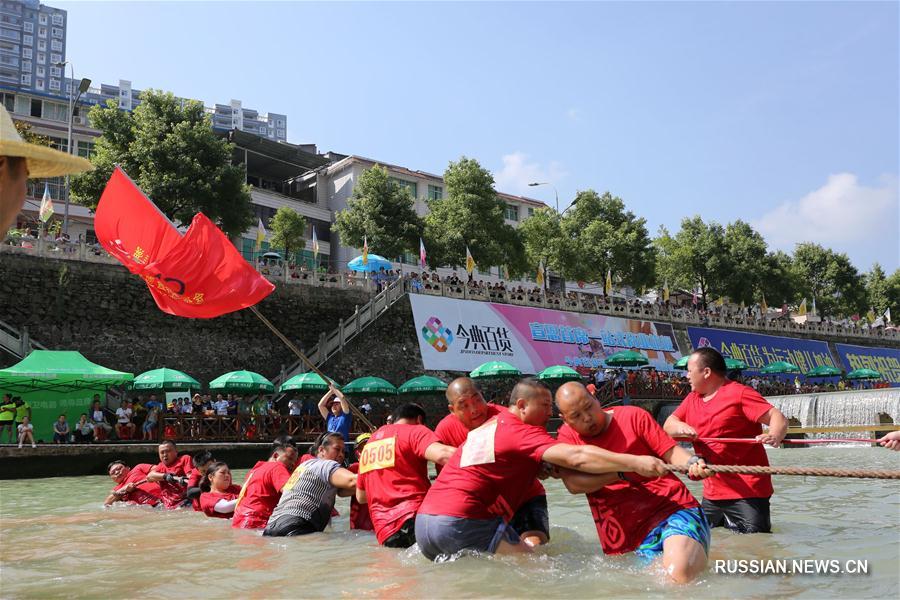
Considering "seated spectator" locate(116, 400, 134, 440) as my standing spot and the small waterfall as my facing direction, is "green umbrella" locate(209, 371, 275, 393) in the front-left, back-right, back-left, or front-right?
front-left

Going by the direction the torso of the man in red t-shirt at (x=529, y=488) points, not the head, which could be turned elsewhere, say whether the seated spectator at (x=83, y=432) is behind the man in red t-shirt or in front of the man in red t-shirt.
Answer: behind

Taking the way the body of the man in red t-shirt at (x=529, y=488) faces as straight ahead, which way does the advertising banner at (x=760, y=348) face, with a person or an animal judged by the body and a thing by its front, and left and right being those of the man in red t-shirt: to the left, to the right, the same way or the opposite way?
to the right

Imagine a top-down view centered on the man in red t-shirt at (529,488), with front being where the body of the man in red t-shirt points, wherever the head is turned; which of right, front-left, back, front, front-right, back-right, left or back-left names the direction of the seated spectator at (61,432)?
back

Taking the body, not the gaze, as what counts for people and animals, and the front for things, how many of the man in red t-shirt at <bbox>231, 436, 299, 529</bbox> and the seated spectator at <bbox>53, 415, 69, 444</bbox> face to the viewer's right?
1

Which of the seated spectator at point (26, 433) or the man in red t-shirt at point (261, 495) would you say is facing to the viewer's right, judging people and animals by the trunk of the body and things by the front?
the man in red t-shirt

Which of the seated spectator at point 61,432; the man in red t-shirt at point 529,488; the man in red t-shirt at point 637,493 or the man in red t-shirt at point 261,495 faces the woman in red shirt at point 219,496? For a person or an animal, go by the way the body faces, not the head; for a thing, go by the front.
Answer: the seated spectator

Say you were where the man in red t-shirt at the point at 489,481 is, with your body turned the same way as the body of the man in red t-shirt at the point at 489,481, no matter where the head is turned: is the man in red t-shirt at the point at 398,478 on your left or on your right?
on your left

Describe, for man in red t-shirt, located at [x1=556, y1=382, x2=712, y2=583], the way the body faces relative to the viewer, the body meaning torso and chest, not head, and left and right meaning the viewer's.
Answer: facing the viewer and to the right of the viewer

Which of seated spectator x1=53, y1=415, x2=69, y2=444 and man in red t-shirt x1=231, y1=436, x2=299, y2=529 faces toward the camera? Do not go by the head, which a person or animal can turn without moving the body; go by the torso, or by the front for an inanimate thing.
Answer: the seated spectator

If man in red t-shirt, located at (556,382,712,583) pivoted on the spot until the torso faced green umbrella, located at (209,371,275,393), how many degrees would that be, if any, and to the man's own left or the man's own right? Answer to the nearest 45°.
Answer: approximately 180°

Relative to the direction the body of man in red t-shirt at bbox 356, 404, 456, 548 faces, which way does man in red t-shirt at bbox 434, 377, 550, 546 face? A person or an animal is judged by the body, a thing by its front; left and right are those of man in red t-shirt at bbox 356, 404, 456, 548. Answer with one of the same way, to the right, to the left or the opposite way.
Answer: to the right

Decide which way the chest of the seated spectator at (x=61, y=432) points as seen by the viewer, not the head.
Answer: toward the camera

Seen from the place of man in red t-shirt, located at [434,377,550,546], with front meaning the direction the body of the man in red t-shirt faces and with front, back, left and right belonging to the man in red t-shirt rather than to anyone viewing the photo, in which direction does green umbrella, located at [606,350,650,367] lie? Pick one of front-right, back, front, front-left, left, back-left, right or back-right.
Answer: back-left

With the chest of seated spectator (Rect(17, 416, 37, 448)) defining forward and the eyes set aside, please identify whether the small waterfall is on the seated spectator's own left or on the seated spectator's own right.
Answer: on the seated spectator's own left
